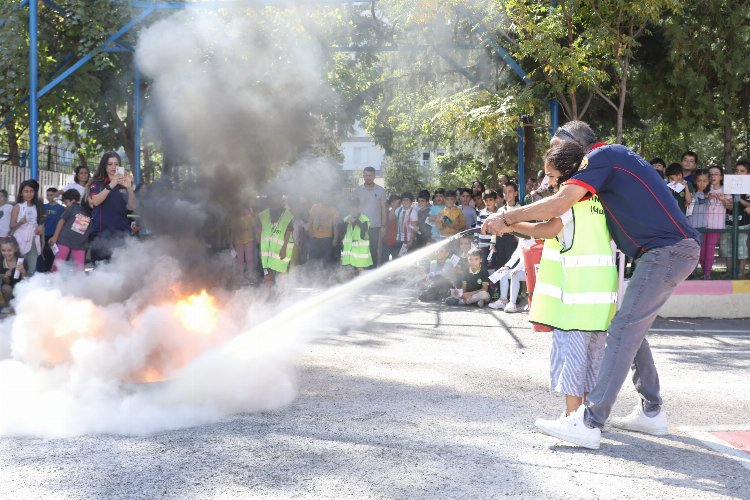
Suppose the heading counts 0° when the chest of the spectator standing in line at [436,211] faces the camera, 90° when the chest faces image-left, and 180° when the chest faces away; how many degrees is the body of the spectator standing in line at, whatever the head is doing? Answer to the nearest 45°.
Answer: approximately 45°

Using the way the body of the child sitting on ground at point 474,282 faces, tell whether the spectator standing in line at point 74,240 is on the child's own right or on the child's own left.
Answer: on the child's own right

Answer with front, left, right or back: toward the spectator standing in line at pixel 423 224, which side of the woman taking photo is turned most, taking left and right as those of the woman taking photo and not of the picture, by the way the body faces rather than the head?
left

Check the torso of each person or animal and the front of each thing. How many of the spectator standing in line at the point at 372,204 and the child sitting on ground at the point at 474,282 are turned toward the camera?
2

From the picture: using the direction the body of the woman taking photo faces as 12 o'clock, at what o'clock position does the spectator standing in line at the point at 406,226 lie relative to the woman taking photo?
The spectator standing in line is roughly at 9 o'clock from the woman taking photo.

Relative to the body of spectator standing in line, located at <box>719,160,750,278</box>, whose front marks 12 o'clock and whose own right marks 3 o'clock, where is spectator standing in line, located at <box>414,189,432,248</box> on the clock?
spectator standing in line, located at <box>414,189,432,248</box> is roughly at 2 o'clock from spectator standing in line, located at <box>719,160,750,278</box>.

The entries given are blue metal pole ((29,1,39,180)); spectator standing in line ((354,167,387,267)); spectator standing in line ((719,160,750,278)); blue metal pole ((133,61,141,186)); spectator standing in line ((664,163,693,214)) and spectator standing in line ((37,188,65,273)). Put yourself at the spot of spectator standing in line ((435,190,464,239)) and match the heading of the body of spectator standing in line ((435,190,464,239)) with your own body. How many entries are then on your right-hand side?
4
